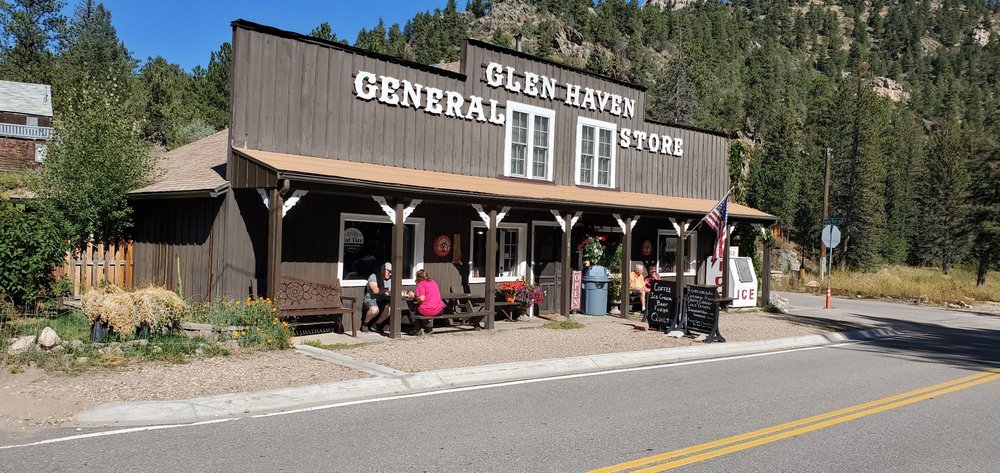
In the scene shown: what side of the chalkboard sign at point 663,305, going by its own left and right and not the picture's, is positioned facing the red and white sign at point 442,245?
right

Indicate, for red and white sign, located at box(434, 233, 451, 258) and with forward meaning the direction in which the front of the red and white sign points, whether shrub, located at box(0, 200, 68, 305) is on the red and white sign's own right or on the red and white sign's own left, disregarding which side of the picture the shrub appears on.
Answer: on the red and white sign's own right

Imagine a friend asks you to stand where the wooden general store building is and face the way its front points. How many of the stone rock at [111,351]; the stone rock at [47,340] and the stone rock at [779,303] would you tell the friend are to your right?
2

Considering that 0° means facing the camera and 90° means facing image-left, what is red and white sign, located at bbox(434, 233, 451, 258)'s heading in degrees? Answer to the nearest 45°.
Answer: approximately 315°

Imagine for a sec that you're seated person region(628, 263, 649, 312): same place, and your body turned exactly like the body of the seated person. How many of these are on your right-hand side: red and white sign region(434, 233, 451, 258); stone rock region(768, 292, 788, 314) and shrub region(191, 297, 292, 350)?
2

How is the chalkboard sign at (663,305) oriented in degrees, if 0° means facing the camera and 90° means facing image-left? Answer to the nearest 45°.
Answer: approximately 0°

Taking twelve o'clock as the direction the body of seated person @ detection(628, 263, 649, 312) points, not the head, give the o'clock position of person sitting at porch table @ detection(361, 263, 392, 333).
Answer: The person sitting at porch table is roughly at 3 o'clock from the seated person.
